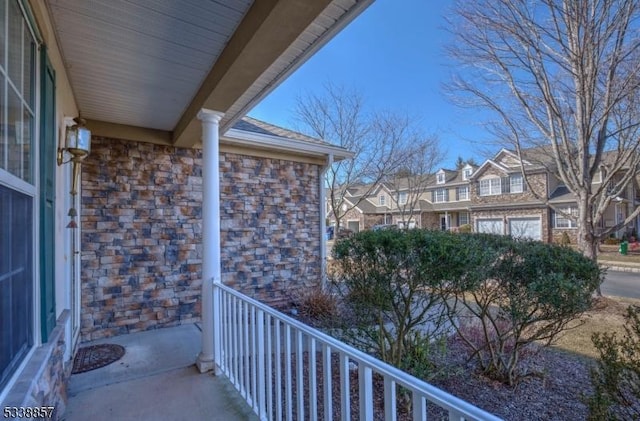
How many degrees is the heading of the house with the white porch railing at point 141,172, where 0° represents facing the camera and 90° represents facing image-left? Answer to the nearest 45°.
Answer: approximately 270°

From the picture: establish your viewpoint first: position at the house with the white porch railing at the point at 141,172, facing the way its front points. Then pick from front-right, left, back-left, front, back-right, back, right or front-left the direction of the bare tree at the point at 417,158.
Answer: front-left

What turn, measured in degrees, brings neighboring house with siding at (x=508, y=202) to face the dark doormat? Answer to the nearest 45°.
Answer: approximately 45° to its left

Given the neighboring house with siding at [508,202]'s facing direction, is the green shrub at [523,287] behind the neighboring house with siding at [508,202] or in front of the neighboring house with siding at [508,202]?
in front

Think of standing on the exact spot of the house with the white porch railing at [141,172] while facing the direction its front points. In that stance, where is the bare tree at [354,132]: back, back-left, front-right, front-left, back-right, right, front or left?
front-left

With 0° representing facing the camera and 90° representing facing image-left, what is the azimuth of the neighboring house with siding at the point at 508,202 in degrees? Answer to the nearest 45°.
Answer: approximately 45°

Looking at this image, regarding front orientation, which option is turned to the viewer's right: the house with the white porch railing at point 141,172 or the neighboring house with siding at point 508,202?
the house with the white porch railing

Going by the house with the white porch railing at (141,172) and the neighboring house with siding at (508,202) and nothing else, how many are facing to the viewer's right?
1

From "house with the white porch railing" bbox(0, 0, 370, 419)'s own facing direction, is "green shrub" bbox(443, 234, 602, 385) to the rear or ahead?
ahead
